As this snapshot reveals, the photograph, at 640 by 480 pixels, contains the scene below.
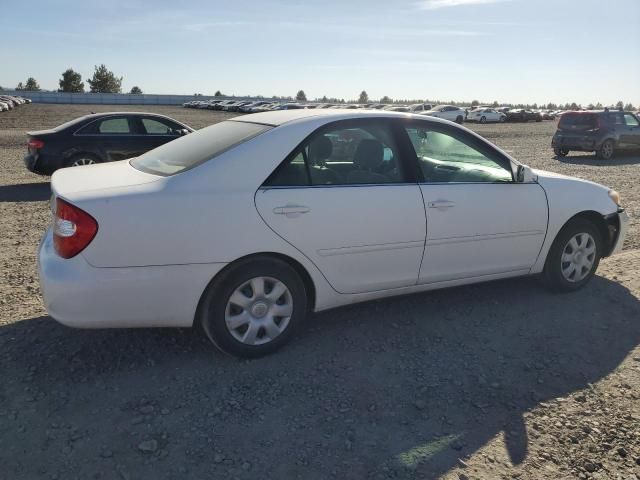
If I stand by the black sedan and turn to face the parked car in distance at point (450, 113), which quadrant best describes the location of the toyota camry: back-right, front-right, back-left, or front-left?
back-right

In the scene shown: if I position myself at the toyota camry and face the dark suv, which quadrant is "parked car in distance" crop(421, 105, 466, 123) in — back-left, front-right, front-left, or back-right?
front-left

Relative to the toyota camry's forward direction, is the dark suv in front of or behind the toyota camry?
in front

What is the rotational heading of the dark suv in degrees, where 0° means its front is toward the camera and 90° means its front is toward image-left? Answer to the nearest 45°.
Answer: approximately 225°

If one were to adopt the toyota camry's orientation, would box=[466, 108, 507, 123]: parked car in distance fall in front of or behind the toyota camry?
in front

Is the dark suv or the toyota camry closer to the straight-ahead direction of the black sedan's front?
the dark suv

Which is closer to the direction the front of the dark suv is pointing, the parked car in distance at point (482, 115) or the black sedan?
the parked car in distance

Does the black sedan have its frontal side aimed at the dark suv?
yes

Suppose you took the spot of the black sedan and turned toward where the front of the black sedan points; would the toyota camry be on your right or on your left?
on your right

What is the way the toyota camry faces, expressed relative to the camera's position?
facing away from the viewer and to the right of the viewer

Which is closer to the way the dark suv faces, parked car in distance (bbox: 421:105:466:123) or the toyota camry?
the parked car in distance

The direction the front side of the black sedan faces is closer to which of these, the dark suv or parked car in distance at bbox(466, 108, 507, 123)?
the dark suv

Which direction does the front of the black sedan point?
to the viewer's right

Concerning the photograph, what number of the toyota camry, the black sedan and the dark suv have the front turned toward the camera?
0
